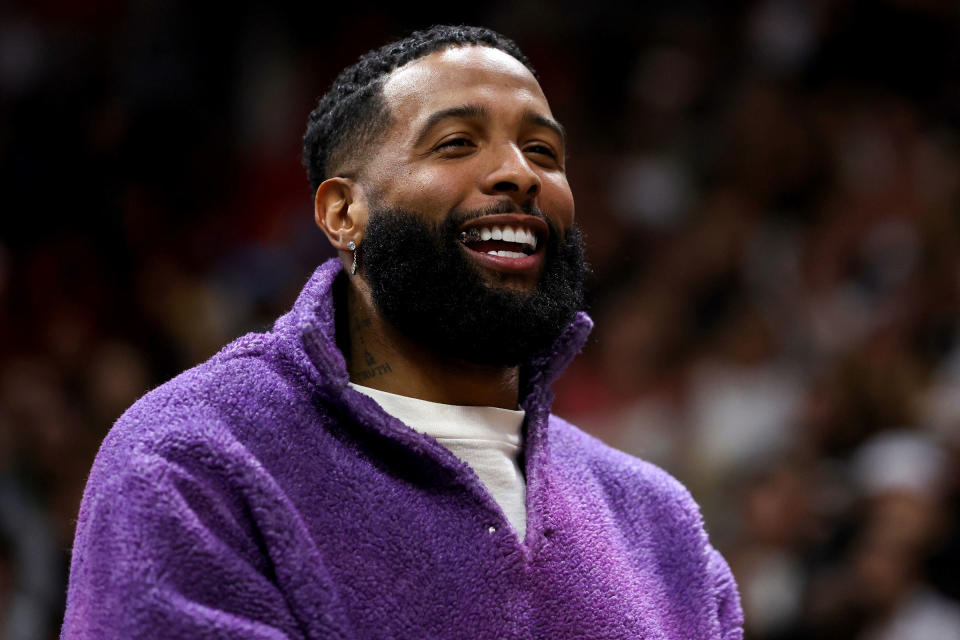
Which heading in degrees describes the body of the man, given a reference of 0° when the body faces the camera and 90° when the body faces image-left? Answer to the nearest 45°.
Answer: approximately 315°
